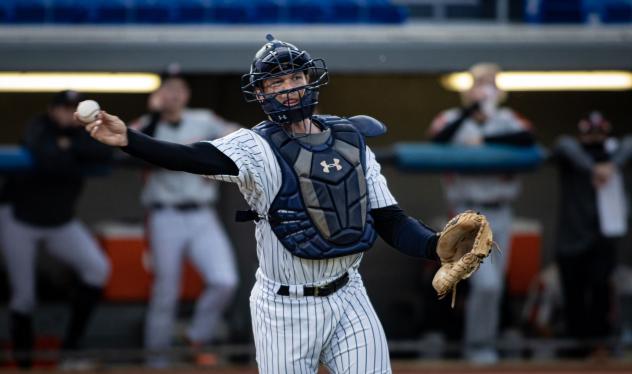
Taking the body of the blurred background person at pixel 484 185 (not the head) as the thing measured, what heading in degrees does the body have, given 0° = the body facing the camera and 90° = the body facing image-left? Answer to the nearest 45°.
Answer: approximately 0°

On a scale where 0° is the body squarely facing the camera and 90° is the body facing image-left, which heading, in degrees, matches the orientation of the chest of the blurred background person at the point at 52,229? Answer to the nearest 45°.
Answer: approximately 315°

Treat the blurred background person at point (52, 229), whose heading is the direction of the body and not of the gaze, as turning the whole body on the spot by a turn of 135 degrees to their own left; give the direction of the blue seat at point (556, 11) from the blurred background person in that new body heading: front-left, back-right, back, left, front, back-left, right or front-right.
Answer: right

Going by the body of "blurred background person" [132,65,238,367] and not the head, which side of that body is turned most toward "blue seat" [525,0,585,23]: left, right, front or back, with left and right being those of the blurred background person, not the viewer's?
left

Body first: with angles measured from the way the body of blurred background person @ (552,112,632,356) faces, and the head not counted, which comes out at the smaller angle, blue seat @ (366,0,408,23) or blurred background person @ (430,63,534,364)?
the blurred background person

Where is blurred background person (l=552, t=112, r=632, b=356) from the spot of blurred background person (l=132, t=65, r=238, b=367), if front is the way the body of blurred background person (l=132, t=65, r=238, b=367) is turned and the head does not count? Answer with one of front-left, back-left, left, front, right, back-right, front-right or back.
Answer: left

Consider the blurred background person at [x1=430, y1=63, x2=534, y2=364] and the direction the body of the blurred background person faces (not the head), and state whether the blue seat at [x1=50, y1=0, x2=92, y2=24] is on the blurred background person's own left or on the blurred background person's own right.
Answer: on the blurred background person's own right

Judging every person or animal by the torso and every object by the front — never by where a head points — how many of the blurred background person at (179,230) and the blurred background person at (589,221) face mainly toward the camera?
2

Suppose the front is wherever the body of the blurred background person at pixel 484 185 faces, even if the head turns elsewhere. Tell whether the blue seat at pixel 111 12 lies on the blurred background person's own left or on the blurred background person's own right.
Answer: on the blurred background person's own right

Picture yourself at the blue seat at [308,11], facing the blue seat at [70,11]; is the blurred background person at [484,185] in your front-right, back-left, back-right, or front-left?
back-left

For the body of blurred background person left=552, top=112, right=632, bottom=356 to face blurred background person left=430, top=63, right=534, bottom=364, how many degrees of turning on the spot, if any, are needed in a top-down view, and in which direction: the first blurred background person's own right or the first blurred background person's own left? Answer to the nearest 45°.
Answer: approximately 45° to the first blurred background person's own right

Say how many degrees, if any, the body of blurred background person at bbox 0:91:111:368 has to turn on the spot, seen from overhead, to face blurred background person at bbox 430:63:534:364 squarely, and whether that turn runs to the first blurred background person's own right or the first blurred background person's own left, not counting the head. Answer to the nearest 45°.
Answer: approximately 45° to the first blurred background person's own left
